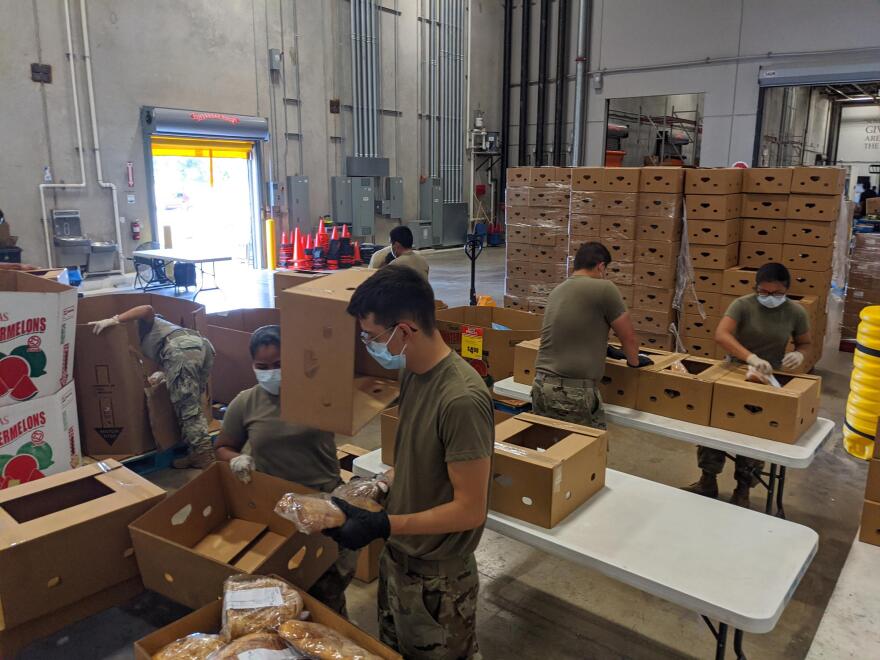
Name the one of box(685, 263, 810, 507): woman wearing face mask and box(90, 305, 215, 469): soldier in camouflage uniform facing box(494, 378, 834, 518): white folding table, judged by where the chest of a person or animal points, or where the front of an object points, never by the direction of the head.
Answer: the woman wearing face mask

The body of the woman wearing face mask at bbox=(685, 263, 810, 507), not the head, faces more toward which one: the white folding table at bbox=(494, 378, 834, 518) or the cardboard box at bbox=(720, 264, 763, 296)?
the white folding table

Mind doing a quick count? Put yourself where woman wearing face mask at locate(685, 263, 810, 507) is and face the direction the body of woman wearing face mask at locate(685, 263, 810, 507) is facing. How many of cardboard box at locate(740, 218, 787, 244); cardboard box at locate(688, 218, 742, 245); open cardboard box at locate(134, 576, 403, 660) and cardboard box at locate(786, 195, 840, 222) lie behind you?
3

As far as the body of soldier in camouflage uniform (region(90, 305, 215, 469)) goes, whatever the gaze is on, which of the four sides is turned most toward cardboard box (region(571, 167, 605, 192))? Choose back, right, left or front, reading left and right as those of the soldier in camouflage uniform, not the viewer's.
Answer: back

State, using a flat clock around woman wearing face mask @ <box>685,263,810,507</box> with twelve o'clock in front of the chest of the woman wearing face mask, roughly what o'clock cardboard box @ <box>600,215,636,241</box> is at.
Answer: The cardboard box is roughly at 5 o'clock from the woman wearing face mask.

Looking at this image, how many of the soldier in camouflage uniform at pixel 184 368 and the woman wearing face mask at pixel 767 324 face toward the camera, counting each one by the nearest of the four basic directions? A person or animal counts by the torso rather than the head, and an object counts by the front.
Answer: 1

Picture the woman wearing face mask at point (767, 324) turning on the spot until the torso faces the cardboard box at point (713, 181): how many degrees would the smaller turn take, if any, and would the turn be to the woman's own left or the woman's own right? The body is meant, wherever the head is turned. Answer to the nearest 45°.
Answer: approximately 180°

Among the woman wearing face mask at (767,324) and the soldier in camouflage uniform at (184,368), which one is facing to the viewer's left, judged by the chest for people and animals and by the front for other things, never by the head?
the soldier in camouflage uniform

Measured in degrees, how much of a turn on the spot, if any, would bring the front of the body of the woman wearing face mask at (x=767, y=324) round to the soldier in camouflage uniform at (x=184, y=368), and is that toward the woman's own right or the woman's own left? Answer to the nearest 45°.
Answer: approximately 90° to the woman's own right

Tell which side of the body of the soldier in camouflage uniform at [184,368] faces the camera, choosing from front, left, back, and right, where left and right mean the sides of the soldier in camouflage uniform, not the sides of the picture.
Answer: left

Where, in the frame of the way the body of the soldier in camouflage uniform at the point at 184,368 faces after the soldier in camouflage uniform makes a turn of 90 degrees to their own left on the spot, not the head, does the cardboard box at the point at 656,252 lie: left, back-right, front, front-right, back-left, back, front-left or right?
left

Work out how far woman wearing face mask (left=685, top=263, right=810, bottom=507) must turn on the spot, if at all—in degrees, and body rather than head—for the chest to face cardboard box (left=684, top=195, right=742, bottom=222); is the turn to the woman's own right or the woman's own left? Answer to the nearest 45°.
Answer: approximately 180°

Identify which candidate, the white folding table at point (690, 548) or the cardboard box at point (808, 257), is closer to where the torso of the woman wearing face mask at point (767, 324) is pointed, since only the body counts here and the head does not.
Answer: the white folding table

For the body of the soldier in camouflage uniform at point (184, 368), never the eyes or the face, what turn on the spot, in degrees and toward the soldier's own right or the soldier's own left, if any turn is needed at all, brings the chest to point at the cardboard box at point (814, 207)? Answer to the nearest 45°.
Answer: approximately 180°

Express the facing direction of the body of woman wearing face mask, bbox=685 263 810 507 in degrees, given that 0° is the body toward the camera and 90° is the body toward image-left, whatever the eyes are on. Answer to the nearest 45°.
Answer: approximately 0°

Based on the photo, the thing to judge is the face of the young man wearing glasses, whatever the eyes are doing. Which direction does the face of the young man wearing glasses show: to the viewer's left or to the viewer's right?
to the viewer's left

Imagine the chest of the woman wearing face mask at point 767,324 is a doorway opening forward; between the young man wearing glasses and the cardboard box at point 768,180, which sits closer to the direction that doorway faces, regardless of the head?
the young man wearing glasses

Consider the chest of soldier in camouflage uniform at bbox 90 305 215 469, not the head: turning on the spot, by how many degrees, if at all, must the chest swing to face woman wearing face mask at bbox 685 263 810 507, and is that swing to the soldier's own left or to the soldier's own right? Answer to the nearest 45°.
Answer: approximately 135° to the soldier's own left
